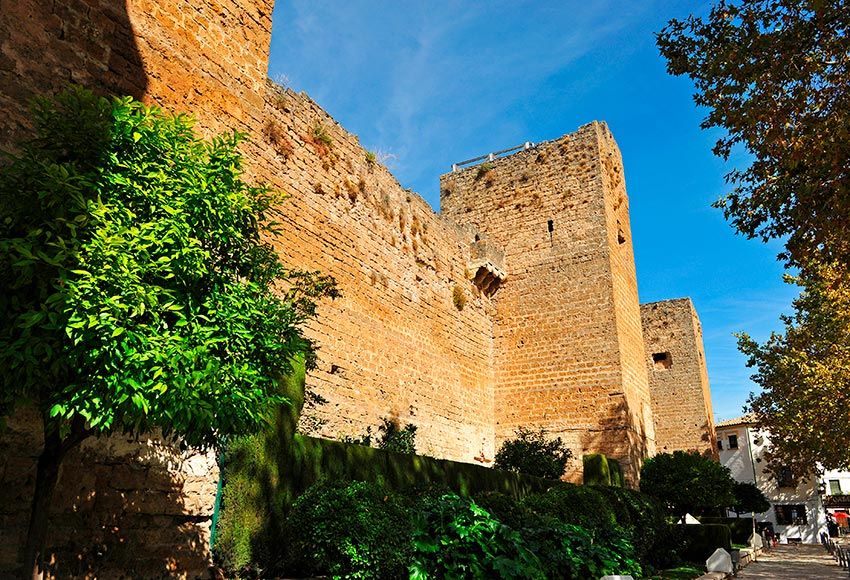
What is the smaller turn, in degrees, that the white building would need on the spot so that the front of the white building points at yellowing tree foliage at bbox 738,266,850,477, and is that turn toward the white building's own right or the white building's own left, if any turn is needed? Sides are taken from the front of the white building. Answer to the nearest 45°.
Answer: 0° — it already faces it

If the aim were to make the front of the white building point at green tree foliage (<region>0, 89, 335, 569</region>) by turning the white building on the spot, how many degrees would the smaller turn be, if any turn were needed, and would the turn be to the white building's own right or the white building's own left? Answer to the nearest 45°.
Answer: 0° — it already faces it

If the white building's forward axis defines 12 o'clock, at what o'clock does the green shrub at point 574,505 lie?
The green shrub is roughly at 12 o'clock from the white building.

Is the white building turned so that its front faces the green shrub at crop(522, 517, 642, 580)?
yes

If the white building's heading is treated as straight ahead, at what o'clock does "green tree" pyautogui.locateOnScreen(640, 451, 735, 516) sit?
The green tree is roughly at 12 o'clock from the white building.

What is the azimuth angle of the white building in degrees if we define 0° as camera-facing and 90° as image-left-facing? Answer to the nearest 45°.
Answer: approximately 0°

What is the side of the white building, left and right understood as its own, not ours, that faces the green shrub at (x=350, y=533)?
front

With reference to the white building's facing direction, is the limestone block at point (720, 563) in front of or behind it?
in front

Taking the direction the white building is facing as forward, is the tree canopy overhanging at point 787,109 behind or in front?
in front

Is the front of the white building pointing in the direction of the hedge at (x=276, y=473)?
yes

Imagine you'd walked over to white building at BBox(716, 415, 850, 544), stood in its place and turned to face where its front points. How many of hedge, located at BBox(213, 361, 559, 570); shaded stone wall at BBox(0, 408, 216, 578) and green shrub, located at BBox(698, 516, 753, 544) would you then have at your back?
0
